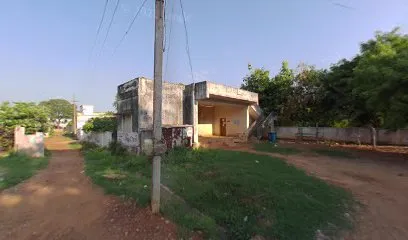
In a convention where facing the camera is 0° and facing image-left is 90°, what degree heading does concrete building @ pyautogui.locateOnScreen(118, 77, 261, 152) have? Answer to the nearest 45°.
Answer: approximately 315°

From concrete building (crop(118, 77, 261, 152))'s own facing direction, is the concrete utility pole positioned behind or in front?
in front

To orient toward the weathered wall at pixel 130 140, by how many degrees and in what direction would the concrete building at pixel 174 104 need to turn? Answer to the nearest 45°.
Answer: approximately 90° to its right

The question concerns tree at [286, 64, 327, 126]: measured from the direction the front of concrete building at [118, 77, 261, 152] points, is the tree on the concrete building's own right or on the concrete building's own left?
on the concrete building's own left

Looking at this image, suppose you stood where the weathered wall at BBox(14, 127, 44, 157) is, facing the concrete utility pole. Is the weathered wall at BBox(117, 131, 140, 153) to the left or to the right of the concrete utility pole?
left
